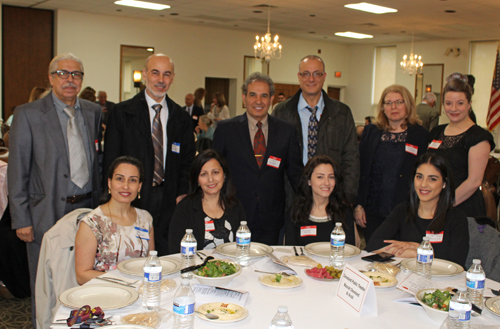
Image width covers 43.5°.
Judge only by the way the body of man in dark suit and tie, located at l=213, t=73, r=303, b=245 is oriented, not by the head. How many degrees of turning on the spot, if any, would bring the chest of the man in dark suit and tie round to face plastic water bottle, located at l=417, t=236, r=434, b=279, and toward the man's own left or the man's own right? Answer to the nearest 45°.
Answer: approximately 45° to the man's own left

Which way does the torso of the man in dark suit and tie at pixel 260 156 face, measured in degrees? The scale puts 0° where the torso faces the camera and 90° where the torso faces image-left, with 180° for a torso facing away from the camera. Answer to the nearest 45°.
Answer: approximately 0°

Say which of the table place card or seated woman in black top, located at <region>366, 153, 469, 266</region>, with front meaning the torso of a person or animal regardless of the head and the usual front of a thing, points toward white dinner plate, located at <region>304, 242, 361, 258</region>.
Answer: the seated woman in black top

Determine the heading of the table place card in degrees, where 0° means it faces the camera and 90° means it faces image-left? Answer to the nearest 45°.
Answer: approximately 45°

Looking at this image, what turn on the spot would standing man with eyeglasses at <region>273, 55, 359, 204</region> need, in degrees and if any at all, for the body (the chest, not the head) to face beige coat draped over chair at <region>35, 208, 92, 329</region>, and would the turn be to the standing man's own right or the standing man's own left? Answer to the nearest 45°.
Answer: approximately 45° to the standing man's own right

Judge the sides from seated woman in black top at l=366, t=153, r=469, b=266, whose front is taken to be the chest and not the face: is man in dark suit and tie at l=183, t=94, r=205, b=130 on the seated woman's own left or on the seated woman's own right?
on the seated woman's own right

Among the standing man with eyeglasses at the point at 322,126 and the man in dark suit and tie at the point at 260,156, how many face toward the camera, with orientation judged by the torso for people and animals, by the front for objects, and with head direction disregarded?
2

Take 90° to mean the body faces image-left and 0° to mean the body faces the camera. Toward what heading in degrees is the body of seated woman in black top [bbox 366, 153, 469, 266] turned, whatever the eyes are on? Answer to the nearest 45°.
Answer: approximately 45°
